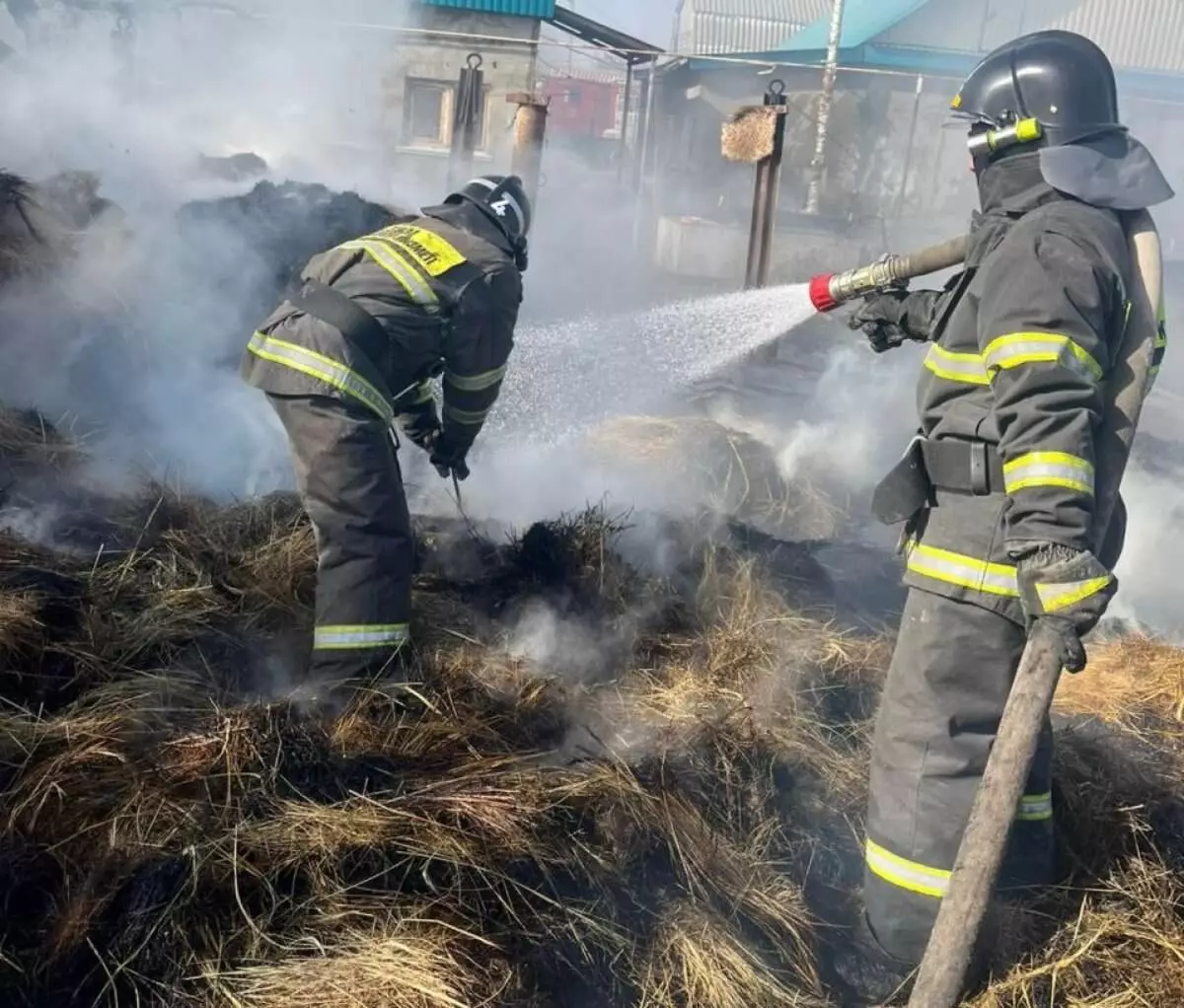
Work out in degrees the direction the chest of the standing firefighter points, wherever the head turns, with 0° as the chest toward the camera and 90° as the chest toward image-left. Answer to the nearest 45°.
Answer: approximately 90°

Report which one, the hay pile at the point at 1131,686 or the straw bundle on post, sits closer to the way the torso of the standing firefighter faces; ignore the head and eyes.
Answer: the straw bundle on post

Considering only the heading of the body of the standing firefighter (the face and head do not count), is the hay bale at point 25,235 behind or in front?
in front

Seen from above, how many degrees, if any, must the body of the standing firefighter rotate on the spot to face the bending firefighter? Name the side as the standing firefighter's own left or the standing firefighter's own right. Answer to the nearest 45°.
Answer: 0° — they already face them

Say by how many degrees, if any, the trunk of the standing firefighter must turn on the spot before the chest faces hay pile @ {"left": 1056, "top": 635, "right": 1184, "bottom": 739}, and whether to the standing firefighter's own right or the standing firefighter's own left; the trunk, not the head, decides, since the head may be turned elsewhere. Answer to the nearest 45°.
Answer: approximately 90° to the standing firefighter's own right

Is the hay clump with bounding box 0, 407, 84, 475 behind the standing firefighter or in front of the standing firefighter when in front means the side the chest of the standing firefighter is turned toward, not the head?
in front

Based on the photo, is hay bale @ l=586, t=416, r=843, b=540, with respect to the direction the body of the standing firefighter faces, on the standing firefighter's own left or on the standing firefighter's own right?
on the standing firefighter's own right
